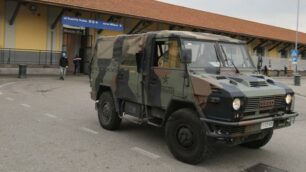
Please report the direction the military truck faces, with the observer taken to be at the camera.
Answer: facing the viewer and to the right of the viewer

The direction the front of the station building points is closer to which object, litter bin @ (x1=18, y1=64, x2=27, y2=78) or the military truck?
the military truck

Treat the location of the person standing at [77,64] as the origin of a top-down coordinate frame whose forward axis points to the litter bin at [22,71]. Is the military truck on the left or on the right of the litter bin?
left

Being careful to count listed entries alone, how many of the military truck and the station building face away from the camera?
0

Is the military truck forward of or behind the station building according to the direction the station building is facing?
forward

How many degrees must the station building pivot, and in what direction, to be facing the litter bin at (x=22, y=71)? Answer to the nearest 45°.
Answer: approximately 45° to its right

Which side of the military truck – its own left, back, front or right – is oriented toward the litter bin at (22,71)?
back
